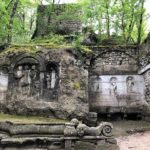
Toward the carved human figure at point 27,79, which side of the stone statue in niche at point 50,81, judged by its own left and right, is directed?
right

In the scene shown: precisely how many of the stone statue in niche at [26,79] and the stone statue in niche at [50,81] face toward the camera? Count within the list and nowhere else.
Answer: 2

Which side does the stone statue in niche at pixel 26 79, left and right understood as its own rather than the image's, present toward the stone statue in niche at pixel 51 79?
left

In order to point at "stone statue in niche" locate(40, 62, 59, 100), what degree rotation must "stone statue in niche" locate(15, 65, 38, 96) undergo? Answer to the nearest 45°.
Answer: approximately 90° to its left

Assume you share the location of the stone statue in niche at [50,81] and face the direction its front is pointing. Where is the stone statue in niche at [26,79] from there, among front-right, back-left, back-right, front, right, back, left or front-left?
right

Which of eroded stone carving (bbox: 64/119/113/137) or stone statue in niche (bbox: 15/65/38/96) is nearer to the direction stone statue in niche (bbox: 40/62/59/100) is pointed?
the eroded stone carving

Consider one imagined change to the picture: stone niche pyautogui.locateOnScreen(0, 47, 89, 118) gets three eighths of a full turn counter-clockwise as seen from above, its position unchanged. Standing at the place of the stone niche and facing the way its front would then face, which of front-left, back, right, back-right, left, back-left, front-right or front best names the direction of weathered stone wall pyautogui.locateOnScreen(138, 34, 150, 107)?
front-right

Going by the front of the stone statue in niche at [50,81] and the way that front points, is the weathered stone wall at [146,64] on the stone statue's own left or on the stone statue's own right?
on the stone statue's own left
